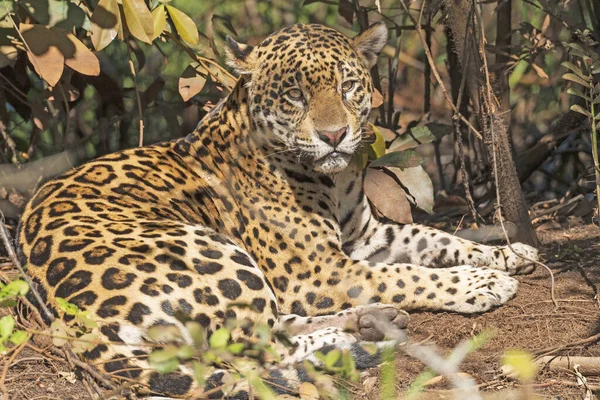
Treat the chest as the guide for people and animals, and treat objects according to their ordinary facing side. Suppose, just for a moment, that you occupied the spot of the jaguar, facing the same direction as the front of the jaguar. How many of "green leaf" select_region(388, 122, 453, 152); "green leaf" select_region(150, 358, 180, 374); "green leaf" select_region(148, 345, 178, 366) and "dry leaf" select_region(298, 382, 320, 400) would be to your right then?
3

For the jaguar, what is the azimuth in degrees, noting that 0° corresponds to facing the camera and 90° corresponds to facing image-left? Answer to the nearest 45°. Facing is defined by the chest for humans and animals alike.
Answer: approximately 270°

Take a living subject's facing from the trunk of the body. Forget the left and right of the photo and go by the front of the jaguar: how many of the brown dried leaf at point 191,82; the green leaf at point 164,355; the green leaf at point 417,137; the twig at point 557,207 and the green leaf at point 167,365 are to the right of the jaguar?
2

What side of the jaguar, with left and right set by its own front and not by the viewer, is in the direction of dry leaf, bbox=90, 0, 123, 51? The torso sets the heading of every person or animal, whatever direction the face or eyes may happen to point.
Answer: back

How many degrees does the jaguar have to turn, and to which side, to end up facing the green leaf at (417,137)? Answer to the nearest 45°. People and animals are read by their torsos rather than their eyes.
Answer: approximately 45° to its left

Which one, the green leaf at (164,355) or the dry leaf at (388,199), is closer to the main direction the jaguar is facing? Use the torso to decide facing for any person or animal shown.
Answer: the dry leaf

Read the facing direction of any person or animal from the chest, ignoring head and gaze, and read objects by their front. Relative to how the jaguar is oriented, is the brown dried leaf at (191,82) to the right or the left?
on its left

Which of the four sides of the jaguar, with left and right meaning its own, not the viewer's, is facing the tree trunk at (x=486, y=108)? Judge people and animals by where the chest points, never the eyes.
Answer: front

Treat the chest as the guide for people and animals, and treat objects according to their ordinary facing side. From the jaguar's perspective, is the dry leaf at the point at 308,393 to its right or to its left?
on its right

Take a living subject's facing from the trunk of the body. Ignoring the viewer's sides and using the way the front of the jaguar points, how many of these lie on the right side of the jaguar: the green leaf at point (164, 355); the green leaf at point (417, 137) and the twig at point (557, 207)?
1

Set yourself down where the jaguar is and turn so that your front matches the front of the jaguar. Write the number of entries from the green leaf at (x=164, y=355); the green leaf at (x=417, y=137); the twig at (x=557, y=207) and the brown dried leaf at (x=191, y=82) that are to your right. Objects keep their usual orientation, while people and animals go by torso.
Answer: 1

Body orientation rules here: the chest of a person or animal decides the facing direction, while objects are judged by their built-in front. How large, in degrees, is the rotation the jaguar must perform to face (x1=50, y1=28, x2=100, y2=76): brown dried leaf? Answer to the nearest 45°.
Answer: approximately 180°

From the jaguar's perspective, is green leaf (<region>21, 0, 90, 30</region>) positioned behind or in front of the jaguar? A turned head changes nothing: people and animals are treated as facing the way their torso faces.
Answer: behind

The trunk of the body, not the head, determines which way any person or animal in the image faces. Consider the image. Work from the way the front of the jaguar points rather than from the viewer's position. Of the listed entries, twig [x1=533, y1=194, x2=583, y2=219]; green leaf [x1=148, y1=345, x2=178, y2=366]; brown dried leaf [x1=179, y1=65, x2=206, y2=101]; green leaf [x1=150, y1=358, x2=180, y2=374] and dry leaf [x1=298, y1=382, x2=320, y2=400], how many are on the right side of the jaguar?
3

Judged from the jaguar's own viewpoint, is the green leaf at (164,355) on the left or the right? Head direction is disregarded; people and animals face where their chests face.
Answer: on its right
